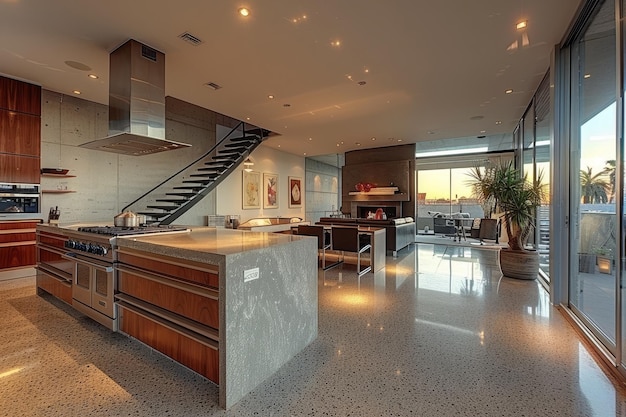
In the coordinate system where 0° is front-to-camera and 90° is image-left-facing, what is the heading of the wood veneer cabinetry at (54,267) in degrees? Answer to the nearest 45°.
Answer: approximately 45°

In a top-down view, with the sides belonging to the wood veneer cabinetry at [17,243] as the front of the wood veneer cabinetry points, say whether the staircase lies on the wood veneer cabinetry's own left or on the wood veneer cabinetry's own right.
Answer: on the wood veneer cabinetry's own left

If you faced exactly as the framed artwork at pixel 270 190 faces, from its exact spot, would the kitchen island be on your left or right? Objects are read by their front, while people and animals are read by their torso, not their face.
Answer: on your right

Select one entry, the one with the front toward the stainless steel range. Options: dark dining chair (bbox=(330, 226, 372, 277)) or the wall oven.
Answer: the wall oven

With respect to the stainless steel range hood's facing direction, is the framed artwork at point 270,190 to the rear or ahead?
to the rear

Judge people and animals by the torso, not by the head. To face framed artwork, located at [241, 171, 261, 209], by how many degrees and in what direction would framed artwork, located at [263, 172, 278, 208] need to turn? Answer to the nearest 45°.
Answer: approximately 90° to its right
